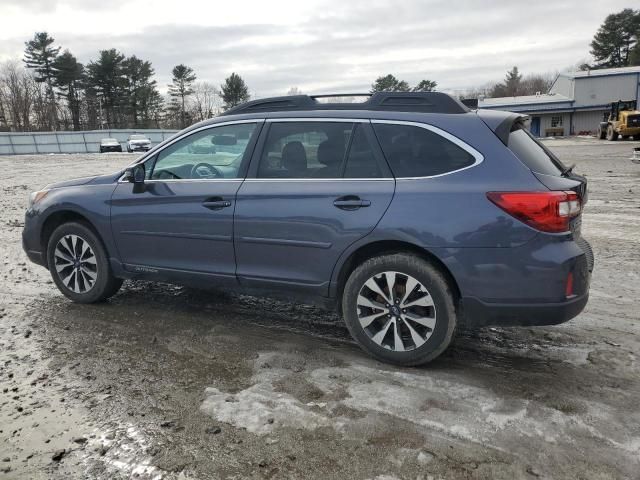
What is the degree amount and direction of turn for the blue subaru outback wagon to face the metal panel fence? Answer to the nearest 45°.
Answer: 0° — it already faces it

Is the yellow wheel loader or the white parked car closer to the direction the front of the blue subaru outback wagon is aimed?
the white parked car

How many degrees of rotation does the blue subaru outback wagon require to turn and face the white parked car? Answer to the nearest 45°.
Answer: approximately 45° to its right

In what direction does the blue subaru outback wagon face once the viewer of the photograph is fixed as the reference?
facing away from the viewer and to the left of the viewer

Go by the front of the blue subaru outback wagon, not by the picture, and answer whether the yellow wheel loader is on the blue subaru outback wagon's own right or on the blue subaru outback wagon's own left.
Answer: on the blue subaru outback wagon's own right

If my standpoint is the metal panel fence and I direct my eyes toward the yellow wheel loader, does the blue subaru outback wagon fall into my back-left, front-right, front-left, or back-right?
front-right

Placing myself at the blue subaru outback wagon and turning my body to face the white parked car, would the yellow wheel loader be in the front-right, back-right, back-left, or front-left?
front-right

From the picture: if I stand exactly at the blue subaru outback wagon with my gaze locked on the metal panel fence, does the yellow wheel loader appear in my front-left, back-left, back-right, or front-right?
front-right
